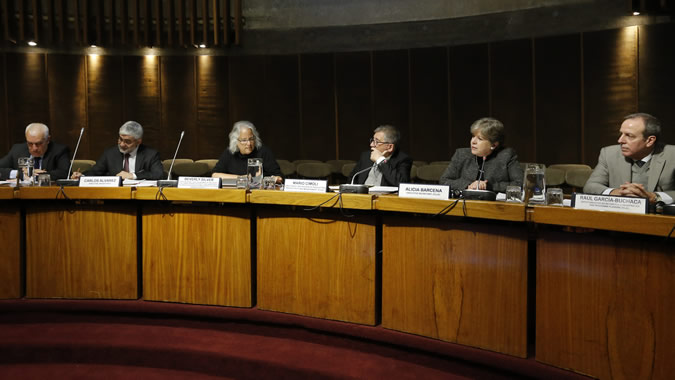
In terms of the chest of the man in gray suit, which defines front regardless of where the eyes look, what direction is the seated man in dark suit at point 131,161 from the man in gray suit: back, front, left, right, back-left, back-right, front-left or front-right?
front-right

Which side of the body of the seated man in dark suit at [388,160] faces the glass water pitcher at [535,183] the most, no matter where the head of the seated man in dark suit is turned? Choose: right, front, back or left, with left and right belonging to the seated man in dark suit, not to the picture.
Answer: left

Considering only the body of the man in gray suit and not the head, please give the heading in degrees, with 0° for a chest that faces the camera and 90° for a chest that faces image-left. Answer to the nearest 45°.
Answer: approximately 45°

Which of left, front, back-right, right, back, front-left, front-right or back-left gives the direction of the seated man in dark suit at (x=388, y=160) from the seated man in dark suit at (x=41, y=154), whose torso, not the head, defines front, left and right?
front-left

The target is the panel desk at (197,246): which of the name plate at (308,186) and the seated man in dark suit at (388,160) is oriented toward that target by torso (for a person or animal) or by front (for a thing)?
the seated man in dark suit

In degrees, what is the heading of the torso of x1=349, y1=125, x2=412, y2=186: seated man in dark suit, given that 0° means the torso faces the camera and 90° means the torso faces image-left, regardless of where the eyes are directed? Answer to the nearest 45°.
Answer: approximately 45°

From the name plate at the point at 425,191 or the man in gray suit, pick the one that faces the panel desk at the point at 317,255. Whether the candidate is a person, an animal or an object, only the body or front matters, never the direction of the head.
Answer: the man in gray suit

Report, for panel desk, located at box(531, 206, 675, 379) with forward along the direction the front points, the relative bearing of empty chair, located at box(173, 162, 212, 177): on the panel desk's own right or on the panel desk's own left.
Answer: on the panel desk's own right

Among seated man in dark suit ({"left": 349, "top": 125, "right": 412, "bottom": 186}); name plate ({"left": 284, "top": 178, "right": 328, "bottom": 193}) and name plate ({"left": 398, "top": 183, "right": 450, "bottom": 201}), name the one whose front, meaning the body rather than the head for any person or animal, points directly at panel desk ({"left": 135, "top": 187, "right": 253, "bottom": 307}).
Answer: the seated man in dark suit
